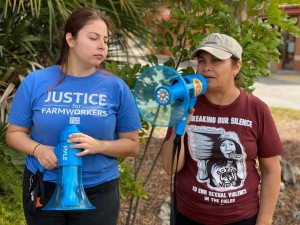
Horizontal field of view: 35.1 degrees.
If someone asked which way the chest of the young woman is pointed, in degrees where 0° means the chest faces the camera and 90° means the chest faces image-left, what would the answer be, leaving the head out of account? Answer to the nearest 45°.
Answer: approximately 0°

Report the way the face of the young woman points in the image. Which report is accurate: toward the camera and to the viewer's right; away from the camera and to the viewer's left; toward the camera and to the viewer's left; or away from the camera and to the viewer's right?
toward the camera and to the viewer's right
